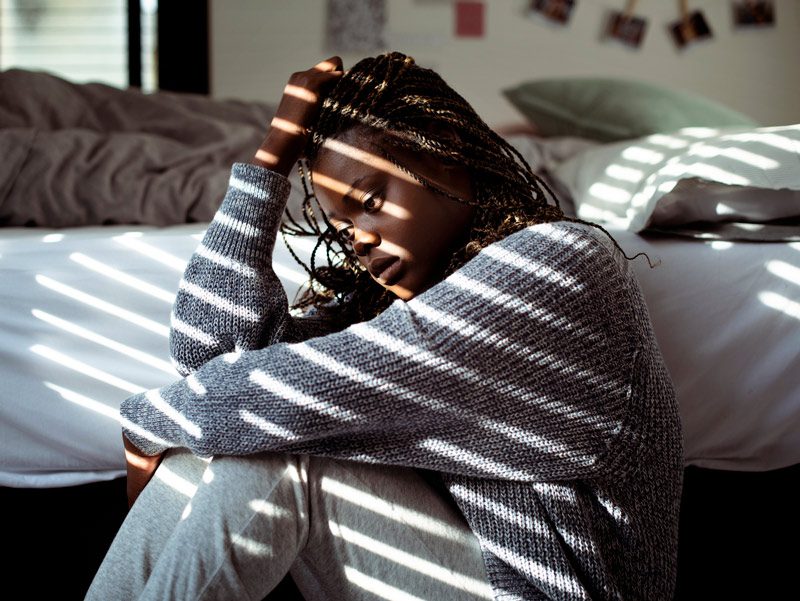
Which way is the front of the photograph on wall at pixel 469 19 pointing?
toward the camera

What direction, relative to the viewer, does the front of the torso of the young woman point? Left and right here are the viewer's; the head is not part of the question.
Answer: facing to the left of the viewer

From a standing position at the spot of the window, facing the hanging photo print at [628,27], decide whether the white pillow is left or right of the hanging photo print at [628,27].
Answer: right

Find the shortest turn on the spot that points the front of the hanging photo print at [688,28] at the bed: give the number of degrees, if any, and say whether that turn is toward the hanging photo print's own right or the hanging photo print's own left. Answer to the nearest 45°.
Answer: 0° — it already faces it

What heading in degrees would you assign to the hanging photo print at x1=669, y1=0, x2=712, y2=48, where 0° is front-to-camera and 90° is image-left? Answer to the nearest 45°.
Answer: approximately 0°

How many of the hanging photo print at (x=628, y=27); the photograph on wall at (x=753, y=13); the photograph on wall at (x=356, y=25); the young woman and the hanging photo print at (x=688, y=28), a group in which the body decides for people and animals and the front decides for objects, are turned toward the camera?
4

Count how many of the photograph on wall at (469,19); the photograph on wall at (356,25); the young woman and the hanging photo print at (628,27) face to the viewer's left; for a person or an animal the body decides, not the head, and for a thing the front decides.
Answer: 1

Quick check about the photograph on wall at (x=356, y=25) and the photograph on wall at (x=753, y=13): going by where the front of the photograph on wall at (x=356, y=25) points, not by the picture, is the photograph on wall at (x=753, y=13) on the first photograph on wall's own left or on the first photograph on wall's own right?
on the first photograph on wall's own left

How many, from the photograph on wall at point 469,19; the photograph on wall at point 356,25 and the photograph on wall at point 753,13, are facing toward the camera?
3

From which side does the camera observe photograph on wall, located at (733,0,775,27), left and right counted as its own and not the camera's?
front

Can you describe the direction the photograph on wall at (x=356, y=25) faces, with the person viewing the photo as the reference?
facing the viewer
